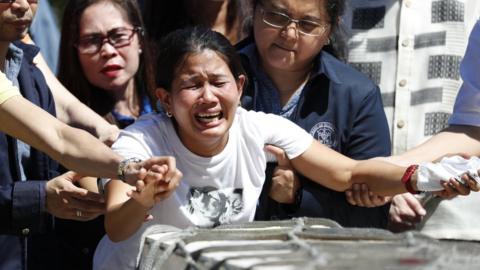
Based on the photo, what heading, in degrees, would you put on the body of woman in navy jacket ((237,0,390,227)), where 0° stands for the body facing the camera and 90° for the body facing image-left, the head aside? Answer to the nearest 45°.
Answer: approximately 45°

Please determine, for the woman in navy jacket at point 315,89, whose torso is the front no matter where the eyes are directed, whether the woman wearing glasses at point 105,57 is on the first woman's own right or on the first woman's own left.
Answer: on the first woman's own right
